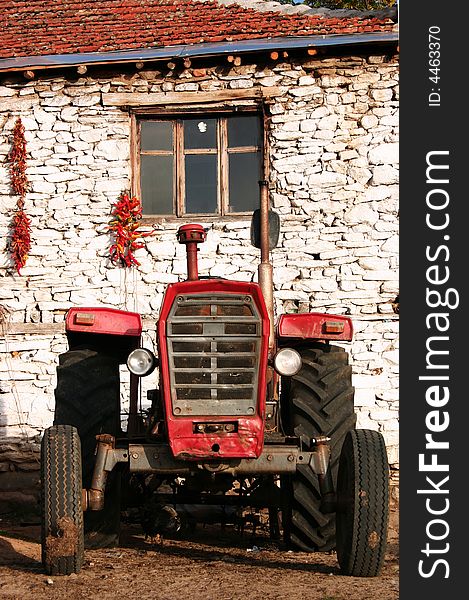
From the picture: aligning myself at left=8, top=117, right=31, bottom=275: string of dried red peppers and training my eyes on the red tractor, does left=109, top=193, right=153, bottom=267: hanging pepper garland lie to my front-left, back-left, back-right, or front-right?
front-left

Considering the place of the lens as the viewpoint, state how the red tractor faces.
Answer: facing the viewer

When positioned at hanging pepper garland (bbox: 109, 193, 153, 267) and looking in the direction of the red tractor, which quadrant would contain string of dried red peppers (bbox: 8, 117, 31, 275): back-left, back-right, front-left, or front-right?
back-right

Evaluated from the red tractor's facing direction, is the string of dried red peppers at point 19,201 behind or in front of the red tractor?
behind

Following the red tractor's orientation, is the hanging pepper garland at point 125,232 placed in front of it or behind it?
behind
